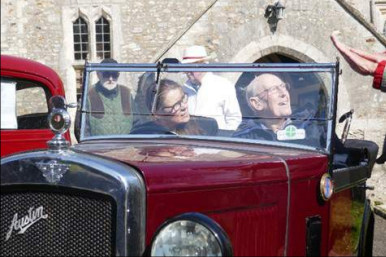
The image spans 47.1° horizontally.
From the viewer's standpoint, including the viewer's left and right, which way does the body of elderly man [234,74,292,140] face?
facing the viewer and to the right of the viewer

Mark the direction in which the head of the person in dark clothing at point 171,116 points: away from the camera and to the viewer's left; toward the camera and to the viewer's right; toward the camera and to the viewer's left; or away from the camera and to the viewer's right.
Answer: toward the camera and to the viewer's right

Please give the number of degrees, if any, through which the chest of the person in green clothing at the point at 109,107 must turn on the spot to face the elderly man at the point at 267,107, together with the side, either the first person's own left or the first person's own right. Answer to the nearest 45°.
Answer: approximately 45° to the first person's own left

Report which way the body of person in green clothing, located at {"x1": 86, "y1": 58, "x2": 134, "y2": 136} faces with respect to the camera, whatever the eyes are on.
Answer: toward the camera

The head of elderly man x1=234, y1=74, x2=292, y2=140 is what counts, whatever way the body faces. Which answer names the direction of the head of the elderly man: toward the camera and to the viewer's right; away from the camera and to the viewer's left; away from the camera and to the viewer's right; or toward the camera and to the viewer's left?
toward the camera and to the viewer's right

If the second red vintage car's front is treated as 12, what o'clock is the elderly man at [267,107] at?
The elderly man is roughly at 8 o'clock from the second red vintage car.

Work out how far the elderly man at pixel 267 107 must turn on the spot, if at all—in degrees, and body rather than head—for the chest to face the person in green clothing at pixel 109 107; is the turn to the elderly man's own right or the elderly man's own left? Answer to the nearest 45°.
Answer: approximately 135° to the elderly man's own right
